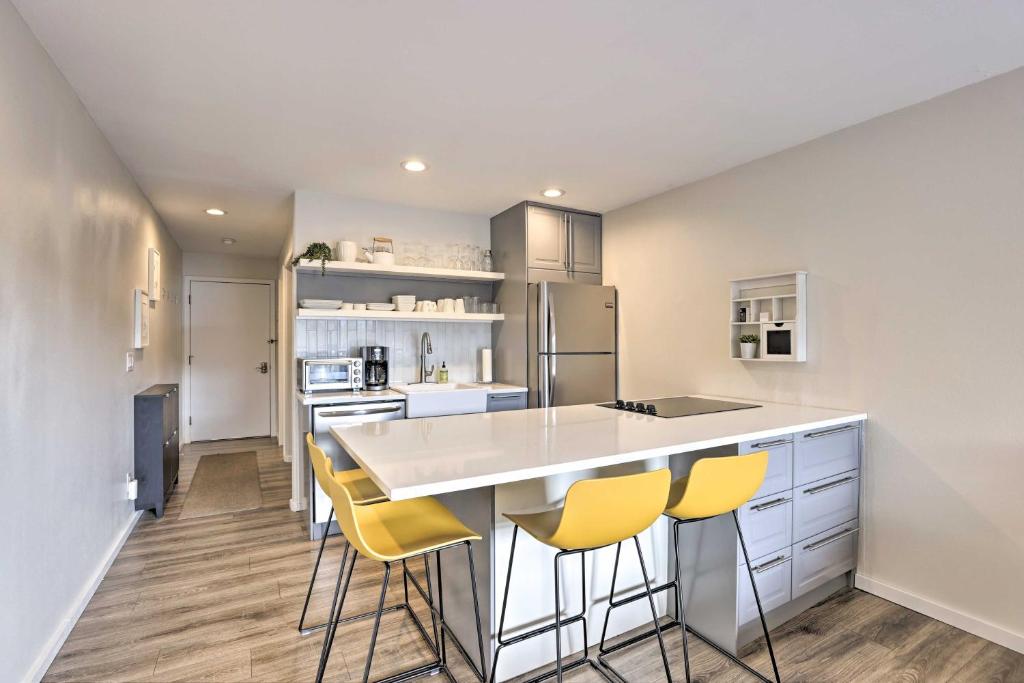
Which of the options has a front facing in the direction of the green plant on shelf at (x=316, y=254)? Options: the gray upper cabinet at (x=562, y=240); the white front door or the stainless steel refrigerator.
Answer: the white front door

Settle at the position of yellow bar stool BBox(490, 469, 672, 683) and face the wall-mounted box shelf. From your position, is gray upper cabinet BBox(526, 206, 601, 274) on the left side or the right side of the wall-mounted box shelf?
left

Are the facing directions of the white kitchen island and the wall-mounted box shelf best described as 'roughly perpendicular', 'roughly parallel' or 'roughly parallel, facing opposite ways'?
roughly perpendicular

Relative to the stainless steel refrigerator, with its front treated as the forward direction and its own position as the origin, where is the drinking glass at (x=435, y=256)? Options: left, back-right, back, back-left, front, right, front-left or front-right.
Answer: back-right

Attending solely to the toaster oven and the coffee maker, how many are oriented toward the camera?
2
